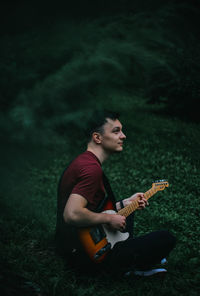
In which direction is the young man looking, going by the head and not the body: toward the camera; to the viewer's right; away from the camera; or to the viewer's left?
to the viewer's right

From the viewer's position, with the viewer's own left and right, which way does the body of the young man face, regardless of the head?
facing to the right of the viewer
